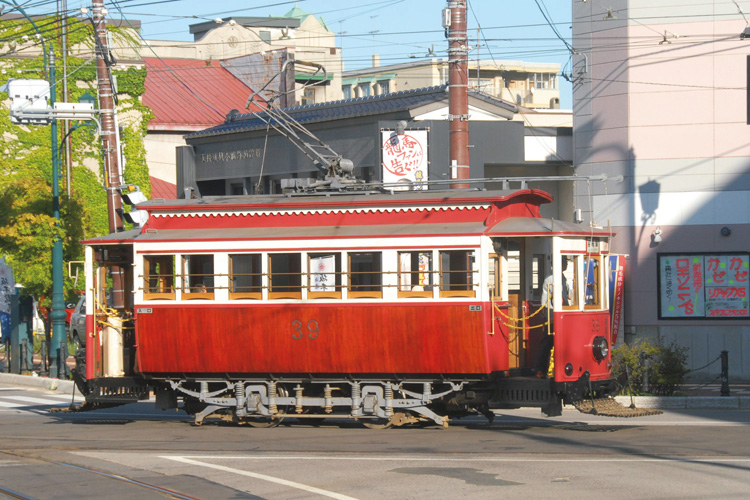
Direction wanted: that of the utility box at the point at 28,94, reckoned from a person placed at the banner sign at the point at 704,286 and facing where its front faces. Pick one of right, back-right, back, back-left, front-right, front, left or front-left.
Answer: right

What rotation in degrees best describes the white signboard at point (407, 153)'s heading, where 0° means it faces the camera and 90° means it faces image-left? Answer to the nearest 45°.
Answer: approximately 0°

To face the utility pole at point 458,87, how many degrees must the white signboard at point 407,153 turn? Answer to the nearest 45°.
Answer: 0° — it already faces it

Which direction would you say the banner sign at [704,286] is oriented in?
toward the camera

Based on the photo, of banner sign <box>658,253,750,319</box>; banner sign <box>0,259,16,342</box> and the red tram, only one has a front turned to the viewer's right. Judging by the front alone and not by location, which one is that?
the red tram

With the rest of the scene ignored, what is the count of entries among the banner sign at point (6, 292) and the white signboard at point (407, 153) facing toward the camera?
2

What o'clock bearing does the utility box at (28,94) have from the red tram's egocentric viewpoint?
The utility box is roughly at 8 o'clock from the red tram.
